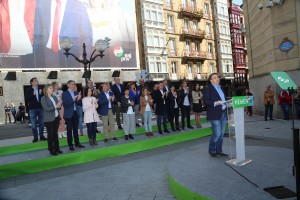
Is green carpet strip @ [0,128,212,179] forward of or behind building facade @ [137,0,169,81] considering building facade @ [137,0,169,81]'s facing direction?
forward

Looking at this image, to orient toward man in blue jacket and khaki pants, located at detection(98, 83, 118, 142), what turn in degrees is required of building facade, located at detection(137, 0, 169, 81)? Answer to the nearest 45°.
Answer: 0° — it already faces them

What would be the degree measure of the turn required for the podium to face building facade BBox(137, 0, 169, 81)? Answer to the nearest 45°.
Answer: approximately 135° to its left

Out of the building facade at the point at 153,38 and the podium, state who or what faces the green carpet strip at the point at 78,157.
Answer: the building facade

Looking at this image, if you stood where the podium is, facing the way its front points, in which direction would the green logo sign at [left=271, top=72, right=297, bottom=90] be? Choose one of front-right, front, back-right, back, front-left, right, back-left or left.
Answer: left

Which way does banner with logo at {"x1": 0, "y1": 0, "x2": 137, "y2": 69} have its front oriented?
toward the camera

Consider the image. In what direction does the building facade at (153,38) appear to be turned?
toward the camera

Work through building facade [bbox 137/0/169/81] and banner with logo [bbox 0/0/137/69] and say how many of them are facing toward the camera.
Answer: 2

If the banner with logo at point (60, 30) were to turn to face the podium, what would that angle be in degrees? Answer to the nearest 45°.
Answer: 0° — it already faces it

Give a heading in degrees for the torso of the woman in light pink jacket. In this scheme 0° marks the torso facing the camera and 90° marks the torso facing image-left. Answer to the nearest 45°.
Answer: approximately 315°

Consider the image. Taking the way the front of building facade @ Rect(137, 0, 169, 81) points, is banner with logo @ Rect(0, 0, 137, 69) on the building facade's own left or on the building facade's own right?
on the building facade's own right

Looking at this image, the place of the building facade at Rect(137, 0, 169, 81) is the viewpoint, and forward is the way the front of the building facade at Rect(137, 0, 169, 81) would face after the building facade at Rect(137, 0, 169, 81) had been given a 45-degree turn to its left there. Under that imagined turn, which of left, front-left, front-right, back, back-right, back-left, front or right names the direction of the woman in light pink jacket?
front-right
